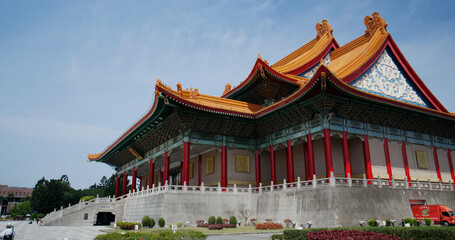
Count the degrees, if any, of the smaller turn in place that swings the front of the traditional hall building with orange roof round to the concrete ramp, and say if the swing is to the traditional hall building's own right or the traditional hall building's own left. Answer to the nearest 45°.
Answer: approximately 45° to the traditional hall building's own right

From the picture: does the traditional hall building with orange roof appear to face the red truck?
no

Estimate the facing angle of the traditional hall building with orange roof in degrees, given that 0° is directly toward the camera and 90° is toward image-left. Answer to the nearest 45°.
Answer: approximately 45°

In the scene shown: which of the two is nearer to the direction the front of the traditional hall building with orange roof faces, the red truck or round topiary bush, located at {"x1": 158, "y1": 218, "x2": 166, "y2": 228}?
the round topiary bush

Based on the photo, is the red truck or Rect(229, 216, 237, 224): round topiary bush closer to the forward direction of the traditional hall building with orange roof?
the round topiary bush

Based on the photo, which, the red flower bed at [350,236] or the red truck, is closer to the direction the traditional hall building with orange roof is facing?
the red flower bed

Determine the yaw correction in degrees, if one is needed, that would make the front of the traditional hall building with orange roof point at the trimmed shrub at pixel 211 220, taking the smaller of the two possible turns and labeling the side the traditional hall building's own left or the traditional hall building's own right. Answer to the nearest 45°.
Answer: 0° — it already faces it

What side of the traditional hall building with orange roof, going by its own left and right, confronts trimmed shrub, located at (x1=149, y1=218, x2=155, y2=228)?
front

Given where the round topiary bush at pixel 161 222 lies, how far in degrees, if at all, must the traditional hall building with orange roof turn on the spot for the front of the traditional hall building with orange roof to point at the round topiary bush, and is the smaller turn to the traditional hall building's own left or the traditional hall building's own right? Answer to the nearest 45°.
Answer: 0° — it already faces it

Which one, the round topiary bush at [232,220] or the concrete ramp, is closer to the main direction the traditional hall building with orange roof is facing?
the round topiary bush
